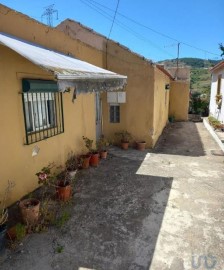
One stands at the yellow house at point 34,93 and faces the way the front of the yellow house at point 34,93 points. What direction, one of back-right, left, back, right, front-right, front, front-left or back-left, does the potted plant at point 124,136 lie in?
left

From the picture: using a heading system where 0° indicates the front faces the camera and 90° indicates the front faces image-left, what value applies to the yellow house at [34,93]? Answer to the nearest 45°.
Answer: approximately 315°

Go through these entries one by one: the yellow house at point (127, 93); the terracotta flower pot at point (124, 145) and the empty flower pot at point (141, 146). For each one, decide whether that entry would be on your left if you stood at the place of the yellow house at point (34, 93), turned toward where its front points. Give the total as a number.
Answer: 3

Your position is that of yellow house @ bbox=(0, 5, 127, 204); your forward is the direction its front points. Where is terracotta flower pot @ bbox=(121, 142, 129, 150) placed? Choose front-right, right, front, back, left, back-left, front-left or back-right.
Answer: left
